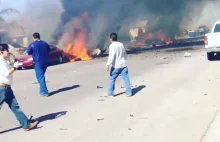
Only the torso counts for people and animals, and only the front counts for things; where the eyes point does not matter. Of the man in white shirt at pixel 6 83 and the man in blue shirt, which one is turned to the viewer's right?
the man in white shirt

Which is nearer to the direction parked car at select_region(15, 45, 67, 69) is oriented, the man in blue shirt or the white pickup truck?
the man in blue shirt

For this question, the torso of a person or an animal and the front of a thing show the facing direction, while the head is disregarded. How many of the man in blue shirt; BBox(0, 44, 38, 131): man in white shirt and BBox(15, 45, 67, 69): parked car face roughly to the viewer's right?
1

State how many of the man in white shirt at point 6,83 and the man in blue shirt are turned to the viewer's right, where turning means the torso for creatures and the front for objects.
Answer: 1

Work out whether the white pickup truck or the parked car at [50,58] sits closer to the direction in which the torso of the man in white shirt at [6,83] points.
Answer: the white pickup truck

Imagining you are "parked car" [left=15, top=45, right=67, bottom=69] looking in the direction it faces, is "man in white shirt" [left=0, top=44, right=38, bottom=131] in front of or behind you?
in front

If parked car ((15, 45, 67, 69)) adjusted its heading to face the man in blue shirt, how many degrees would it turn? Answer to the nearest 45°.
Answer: approximately 45° to its left

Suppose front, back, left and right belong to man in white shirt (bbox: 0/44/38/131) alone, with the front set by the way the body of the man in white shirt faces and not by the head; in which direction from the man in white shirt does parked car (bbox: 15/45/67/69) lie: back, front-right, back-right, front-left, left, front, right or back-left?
left

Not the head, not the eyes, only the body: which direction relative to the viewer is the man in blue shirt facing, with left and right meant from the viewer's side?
facing away from the viewer and to the left of the viewer

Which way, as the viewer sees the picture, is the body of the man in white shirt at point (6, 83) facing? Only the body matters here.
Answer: to the viewer's right

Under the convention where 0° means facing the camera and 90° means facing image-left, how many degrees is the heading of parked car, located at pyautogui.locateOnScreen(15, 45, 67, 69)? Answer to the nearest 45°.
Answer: approximately 45°

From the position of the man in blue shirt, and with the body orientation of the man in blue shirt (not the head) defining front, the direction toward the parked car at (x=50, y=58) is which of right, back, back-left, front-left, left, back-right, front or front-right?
front-right
